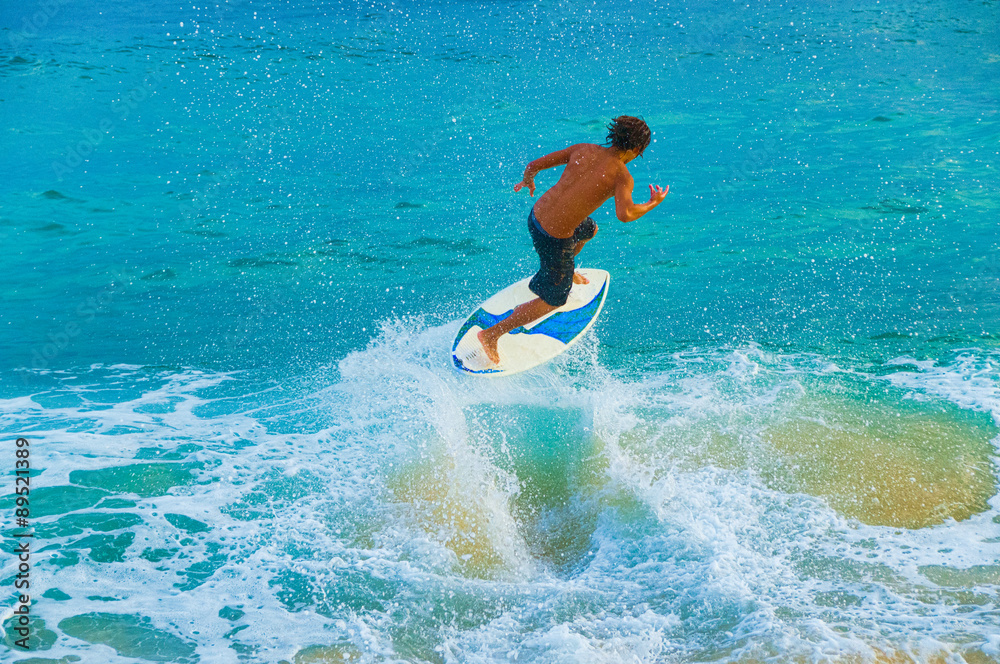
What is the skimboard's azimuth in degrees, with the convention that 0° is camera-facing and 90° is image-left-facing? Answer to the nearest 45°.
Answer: approximately 225°
